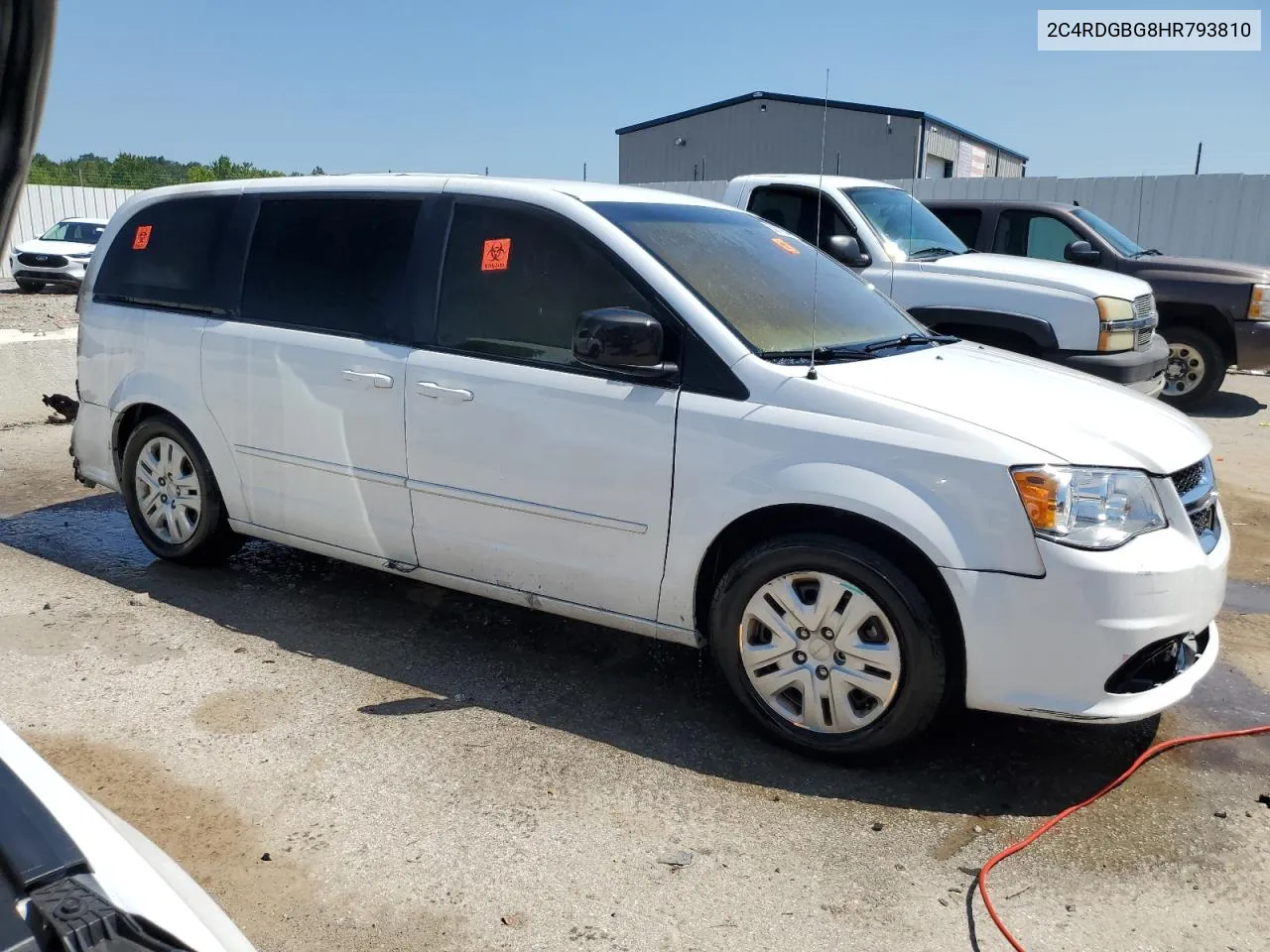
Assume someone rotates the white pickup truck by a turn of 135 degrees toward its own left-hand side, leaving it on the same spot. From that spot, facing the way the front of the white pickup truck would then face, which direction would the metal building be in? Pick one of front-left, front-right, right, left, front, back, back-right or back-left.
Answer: front

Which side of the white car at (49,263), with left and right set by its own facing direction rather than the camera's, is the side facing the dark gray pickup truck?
left

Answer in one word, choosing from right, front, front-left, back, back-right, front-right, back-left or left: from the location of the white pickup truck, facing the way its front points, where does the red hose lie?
front-right

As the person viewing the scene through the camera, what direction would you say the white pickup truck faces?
facing the viewer and to the right of the viewer

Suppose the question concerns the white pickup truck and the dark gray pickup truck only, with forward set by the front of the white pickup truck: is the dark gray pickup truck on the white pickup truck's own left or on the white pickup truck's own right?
on the white pickup truck's own left

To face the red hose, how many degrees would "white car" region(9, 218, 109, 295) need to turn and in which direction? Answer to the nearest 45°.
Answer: approximately 45° to its left

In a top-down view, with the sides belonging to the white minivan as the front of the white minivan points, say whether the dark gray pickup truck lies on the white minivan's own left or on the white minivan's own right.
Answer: on the white minivan's own left

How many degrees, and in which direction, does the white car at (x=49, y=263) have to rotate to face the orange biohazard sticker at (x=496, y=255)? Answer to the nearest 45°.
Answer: approximately 45° to its left

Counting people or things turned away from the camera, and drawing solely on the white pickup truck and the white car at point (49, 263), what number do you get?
0

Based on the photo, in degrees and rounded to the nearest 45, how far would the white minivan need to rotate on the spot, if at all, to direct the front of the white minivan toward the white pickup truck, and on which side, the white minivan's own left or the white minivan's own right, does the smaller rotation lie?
approximately 90° to the white minivan's own left

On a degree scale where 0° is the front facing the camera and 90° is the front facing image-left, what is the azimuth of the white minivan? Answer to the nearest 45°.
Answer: approximately 315°

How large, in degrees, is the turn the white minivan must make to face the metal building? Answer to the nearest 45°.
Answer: approximately 135° to its left

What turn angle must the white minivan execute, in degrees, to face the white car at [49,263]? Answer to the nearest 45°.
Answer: approximately 180°

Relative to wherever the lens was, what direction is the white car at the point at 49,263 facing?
facing the viewer and to the left of the viewer

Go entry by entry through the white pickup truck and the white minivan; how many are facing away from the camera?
0

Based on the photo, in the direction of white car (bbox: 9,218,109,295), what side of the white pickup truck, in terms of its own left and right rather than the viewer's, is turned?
back
